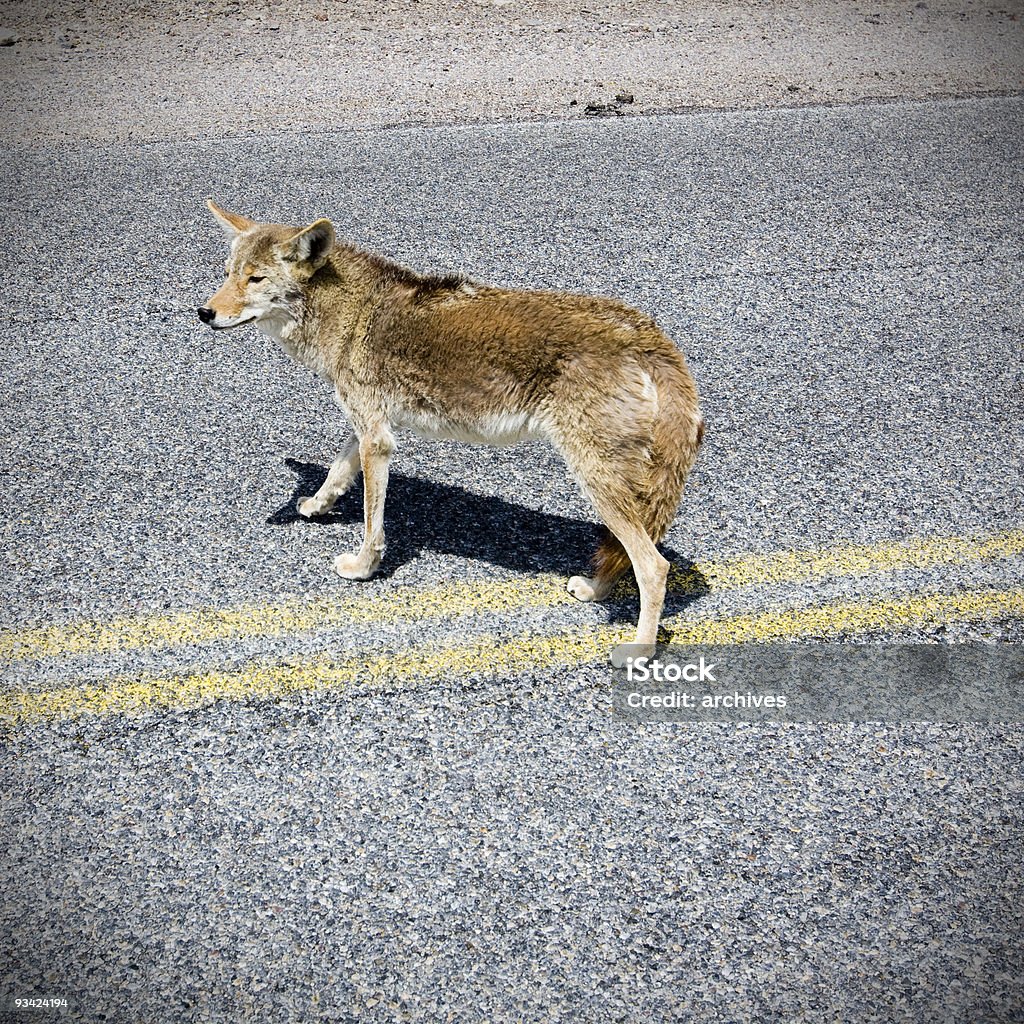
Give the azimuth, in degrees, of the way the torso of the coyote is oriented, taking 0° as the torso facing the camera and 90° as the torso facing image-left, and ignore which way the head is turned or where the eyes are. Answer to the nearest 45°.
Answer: approximately 135°
